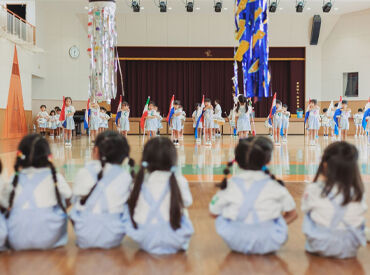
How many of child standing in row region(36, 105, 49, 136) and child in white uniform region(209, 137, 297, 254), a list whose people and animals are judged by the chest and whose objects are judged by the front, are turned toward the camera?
1

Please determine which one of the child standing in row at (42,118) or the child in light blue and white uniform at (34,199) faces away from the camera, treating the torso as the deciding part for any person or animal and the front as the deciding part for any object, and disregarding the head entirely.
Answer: the child in light blue and white uniform

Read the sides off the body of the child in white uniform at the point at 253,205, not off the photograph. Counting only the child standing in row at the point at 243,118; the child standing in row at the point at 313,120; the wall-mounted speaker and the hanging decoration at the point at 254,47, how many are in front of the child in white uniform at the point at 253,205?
4

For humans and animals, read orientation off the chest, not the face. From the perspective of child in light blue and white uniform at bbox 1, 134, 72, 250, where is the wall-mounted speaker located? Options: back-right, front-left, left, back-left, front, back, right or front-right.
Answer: front-right

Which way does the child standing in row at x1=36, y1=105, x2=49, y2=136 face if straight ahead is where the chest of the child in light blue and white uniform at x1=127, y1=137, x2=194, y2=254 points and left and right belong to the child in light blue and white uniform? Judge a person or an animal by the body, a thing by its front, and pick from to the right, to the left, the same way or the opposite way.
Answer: the opposite way

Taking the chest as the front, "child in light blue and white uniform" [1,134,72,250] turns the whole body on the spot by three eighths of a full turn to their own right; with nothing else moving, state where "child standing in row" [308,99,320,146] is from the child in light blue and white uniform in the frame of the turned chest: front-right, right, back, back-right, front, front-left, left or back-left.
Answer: left

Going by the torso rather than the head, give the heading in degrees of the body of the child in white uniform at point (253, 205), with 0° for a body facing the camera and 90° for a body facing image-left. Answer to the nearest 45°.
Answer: approximately 180°

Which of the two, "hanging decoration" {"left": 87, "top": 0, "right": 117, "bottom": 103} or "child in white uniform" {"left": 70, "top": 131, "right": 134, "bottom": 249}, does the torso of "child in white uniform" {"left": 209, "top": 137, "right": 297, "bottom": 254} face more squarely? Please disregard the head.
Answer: the hanging decoration

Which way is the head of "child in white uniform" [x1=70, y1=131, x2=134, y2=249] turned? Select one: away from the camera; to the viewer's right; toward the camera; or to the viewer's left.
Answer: away from the camera

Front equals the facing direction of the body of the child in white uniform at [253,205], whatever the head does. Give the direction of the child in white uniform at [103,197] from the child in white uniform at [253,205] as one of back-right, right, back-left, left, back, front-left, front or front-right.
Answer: left

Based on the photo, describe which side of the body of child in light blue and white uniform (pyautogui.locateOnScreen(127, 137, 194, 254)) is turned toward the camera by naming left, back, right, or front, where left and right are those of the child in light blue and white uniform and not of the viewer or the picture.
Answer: back

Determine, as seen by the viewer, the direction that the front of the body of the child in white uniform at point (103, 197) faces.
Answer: away from the camera

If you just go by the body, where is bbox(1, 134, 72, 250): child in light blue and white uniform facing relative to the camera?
away from the camera

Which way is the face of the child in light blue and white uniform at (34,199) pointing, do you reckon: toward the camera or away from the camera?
away from the camera
